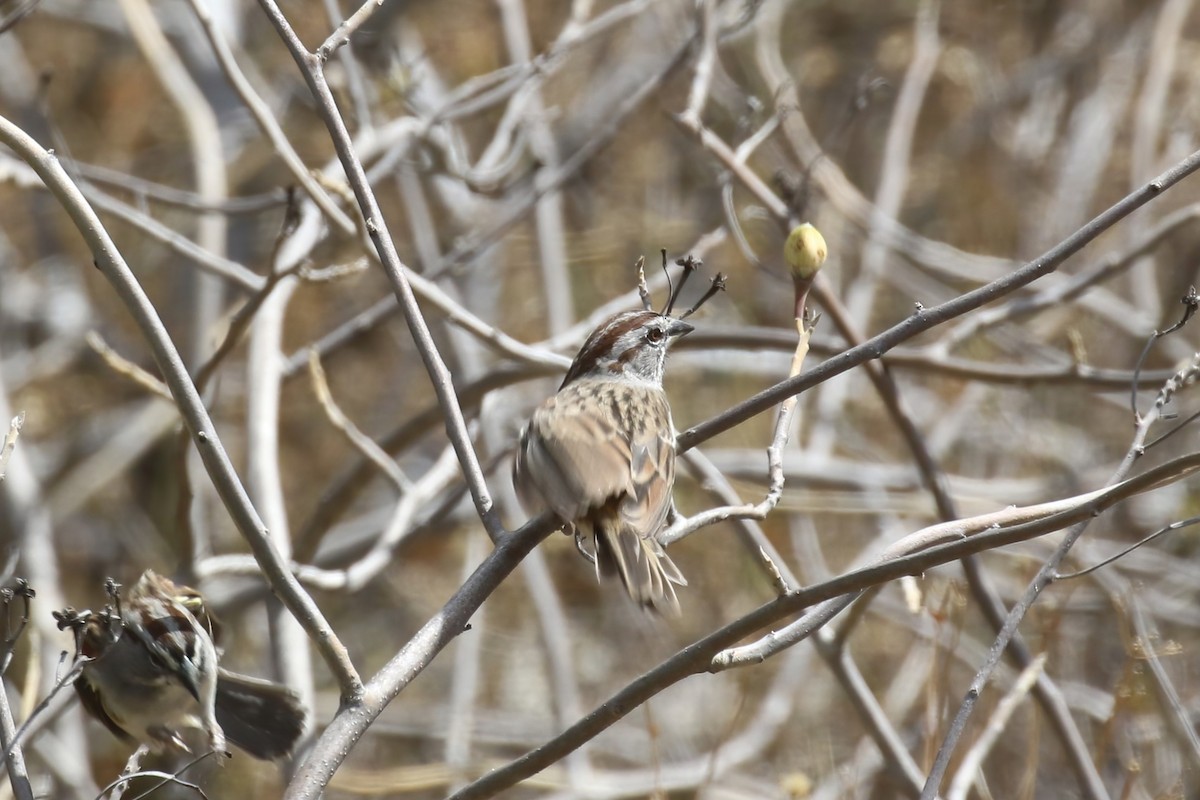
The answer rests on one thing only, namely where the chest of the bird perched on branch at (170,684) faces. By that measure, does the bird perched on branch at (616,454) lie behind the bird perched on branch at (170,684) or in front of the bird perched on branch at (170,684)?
behind

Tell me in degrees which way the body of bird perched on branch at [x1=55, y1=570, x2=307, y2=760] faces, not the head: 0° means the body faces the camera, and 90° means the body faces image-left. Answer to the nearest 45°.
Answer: approximately 45°
